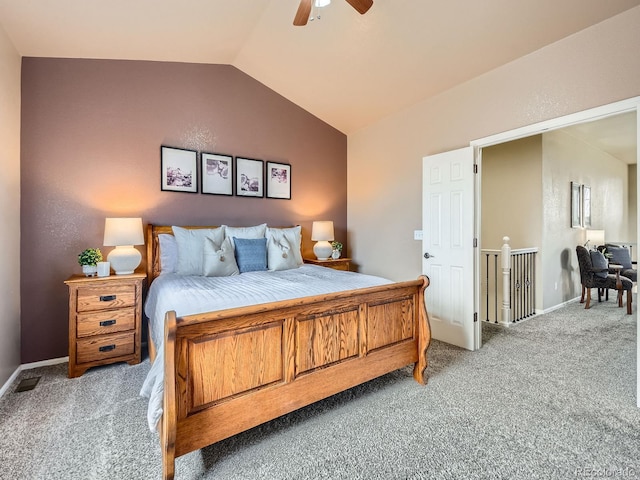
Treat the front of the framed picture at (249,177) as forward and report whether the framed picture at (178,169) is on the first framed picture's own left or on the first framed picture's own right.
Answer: on the first framed picture's own right

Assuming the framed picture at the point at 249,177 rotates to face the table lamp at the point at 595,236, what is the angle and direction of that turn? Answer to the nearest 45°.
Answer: approximately 90° to its left

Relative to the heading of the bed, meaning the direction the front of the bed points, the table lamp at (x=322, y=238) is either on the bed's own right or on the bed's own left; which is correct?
on the bed's own left
